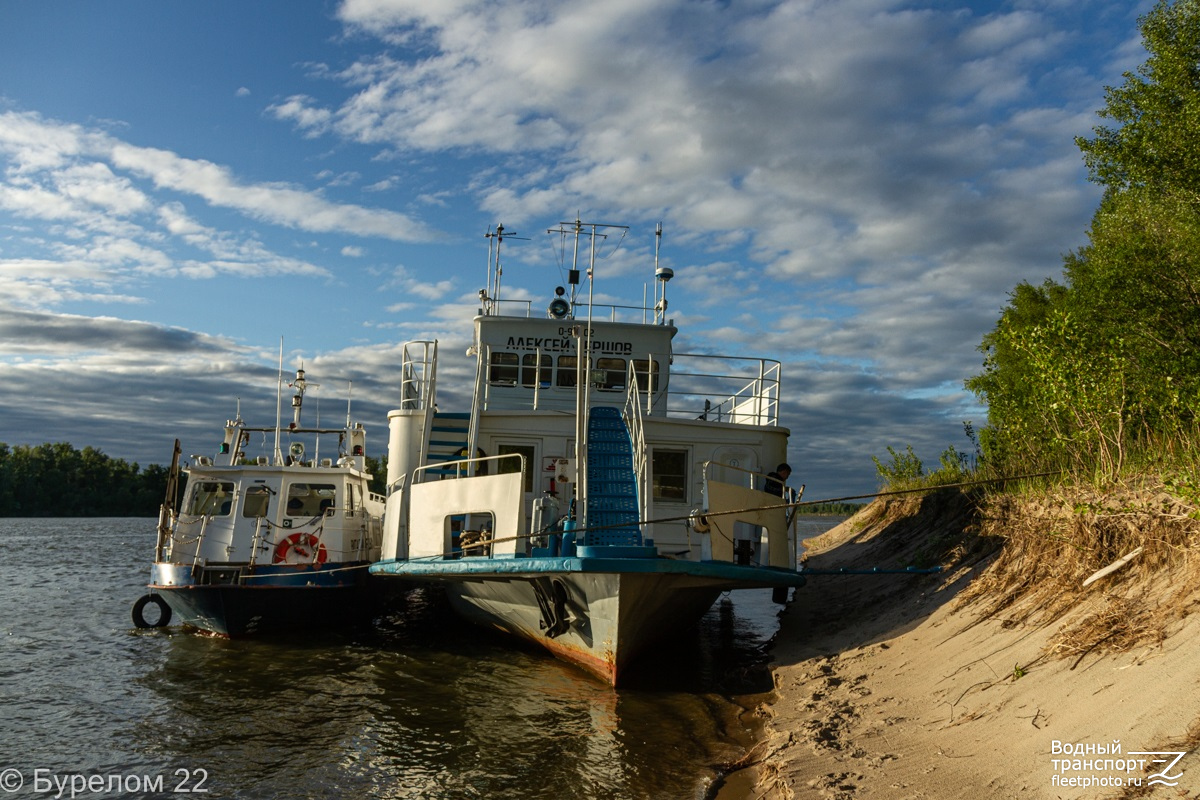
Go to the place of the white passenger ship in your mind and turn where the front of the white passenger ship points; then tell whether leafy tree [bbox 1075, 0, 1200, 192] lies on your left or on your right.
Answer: on your left

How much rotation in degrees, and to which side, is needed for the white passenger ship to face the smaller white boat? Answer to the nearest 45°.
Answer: approximately 135° to its right

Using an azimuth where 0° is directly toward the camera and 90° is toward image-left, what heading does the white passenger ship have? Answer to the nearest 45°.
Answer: approximately 0°

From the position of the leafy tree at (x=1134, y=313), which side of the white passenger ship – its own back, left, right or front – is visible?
left

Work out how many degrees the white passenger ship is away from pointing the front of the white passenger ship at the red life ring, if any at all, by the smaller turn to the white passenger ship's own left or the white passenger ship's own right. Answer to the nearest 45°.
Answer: approximately 135° to the white passenger ship's own right
